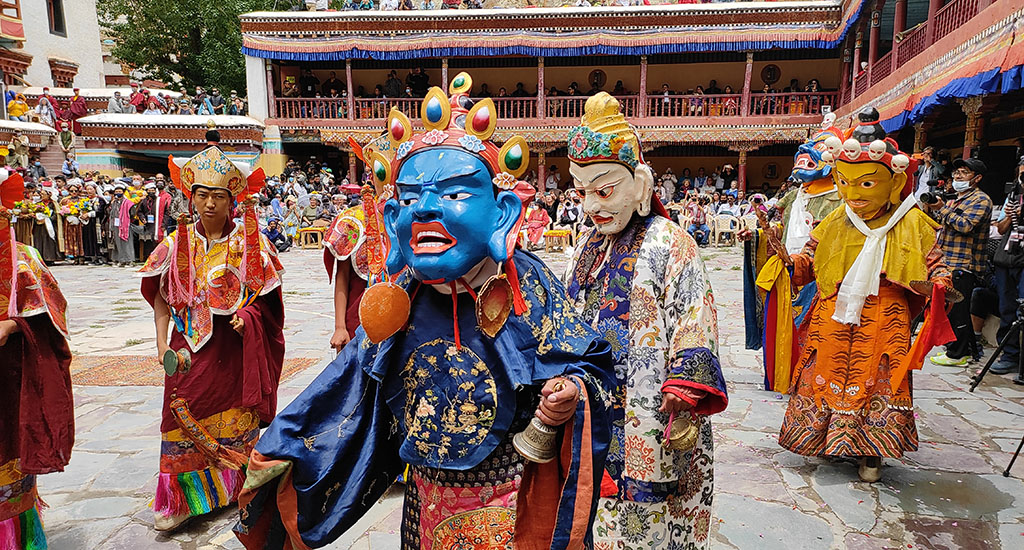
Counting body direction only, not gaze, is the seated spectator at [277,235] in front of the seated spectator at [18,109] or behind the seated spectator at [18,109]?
in front

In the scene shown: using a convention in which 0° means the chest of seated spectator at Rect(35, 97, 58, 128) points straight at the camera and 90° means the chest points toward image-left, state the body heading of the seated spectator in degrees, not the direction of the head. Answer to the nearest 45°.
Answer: approximately 315°

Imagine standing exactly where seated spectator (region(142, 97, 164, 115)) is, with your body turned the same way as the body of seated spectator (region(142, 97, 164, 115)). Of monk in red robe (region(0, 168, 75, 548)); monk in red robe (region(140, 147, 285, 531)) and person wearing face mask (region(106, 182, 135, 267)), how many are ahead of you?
3

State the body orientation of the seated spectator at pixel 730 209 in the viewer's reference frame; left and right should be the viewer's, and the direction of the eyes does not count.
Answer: facing the viewer and to the left of the viewer

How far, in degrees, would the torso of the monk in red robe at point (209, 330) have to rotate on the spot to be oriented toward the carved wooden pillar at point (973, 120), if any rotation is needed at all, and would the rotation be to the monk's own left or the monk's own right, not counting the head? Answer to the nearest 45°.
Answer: approximately 90° to the monk's own left

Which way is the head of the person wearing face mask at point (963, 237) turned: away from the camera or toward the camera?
toward the camera

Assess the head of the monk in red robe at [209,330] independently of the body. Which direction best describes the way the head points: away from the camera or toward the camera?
toward the camera

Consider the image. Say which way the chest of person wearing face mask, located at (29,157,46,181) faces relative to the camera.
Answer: toward the camera

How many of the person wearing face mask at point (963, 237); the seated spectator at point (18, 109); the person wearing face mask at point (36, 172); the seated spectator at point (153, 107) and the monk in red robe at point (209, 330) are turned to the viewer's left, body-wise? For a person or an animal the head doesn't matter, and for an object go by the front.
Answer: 1

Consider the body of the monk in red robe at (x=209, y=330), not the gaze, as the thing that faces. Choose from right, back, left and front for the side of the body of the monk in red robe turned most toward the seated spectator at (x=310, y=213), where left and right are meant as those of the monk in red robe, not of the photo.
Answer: back

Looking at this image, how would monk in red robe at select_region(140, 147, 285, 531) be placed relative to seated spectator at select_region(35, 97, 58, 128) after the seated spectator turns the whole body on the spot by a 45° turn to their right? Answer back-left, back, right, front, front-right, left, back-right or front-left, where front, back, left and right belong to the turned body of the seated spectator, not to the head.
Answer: front

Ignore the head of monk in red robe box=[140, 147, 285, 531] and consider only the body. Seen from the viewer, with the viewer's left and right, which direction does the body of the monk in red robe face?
facing the viewer

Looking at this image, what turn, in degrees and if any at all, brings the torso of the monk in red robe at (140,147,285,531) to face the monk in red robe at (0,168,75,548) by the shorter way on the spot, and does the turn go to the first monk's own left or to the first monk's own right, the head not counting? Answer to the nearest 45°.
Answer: approximately 90° to the first monk's own right

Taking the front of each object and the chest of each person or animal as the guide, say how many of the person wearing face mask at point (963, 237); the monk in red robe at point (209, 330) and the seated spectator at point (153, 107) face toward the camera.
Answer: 2

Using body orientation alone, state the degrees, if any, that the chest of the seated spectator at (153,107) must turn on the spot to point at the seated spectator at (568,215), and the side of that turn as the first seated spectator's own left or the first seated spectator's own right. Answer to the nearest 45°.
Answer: approximately 45° to the first seated spectator's own left

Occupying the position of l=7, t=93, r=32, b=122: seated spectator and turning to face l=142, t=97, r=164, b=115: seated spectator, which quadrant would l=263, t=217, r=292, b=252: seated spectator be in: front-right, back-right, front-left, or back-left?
front-right
